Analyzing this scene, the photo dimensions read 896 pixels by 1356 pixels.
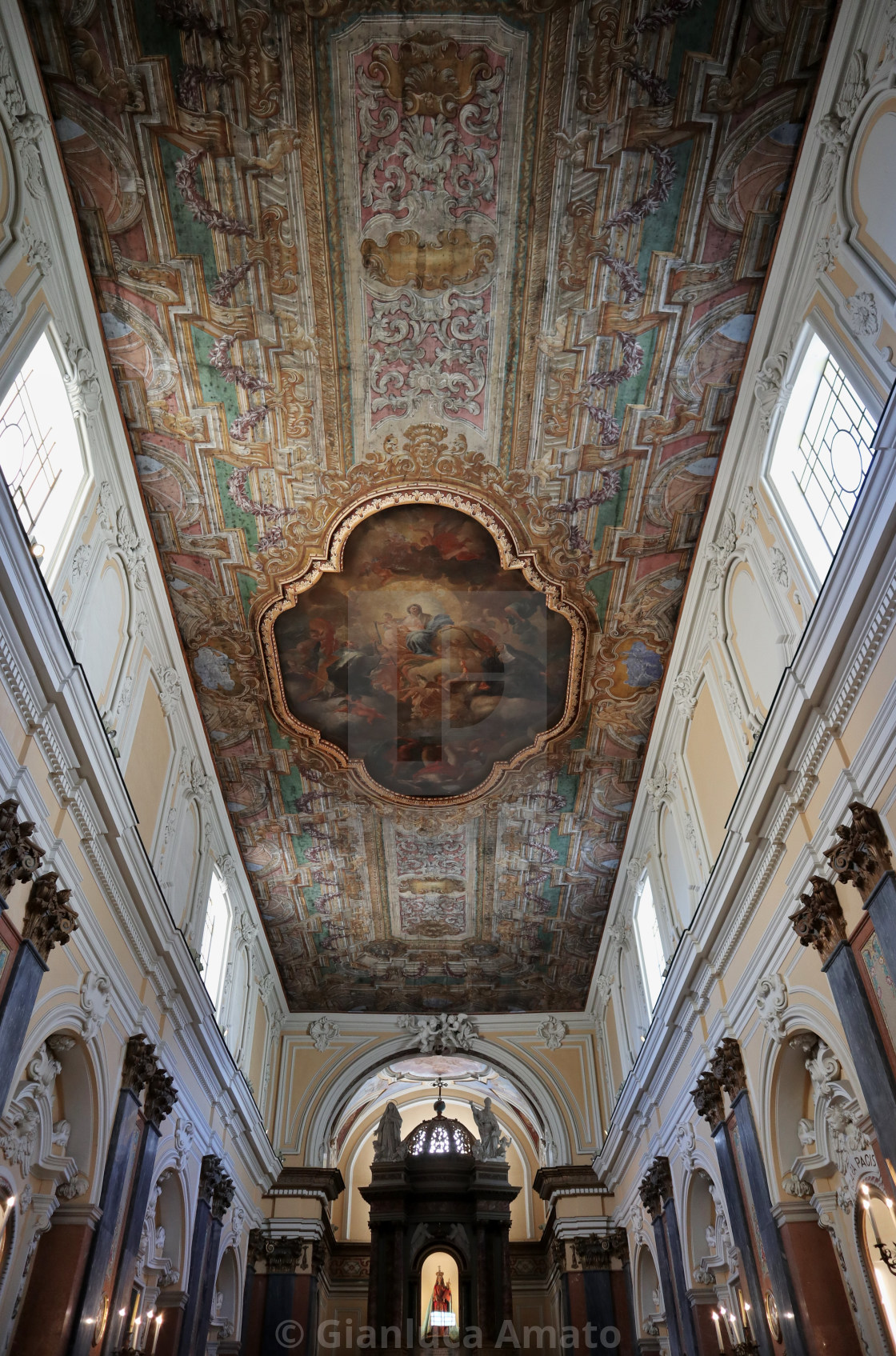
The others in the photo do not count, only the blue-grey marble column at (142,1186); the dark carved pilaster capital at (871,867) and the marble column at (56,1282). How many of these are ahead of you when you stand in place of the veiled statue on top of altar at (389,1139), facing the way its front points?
3

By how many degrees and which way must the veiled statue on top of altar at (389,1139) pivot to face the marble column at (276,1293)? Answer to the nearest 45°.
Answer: approximately 45° to its right

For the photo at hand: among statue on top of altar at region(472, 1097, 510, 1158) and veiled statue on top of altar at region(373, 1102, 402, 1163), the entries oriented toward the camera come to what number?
2

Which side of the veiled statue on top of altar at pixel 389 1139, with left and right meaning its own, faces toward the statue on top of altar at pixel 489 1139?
left

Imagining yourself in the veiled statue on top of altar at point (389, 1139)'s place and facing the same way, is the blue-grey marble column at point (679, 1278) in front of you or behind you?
in front

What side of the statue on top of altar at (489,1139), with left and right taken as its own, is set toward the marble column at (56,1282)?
front

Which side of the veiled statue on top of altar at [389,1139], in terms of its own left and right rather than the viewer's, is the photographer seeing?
front

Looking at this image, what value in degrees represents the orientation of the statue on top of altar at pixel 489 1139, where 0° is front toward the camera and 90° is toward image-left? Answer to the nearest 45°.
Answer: approximately 0°

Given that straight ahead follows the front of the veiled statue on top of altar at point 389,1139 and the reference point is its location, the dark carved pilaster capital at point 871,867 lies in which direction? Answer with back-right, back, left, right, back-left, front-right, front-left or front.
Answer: front

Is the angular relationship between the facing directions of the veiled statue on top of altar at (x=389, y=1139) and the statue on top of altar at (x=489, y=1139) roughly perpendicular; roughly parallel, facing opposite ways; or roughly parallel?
roughly parallel

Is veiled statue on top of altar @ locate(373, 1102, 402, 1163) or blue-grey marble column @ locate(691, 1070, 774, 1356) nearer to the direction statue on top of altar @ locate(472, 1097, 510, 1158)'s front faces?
the blue-grey marble column

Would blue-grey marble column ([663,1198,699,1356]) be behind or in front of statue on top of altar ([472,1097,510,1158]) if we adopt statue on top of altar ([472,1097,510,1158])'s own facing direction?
in front

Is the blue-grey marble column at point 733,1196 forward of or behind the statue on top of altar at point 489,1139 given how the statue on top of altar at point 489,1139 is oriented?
forward
